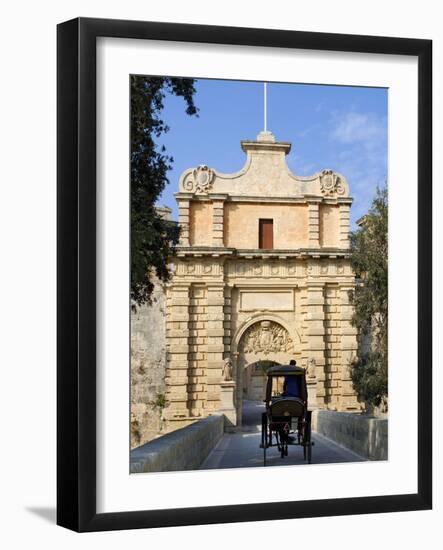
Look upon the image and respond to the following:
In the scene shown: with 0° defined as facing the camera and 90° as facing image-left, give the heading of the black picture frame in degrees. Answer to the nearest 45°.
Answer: approximately 315°
